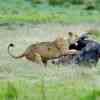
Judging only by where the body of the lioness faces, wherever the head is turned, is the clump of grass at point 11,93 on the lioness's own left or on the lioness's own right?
on the lioness's own right

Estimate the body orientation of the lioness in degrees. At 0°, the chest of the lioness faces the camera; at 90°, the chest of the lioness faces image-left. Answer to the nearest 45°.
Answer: approximately 270°
